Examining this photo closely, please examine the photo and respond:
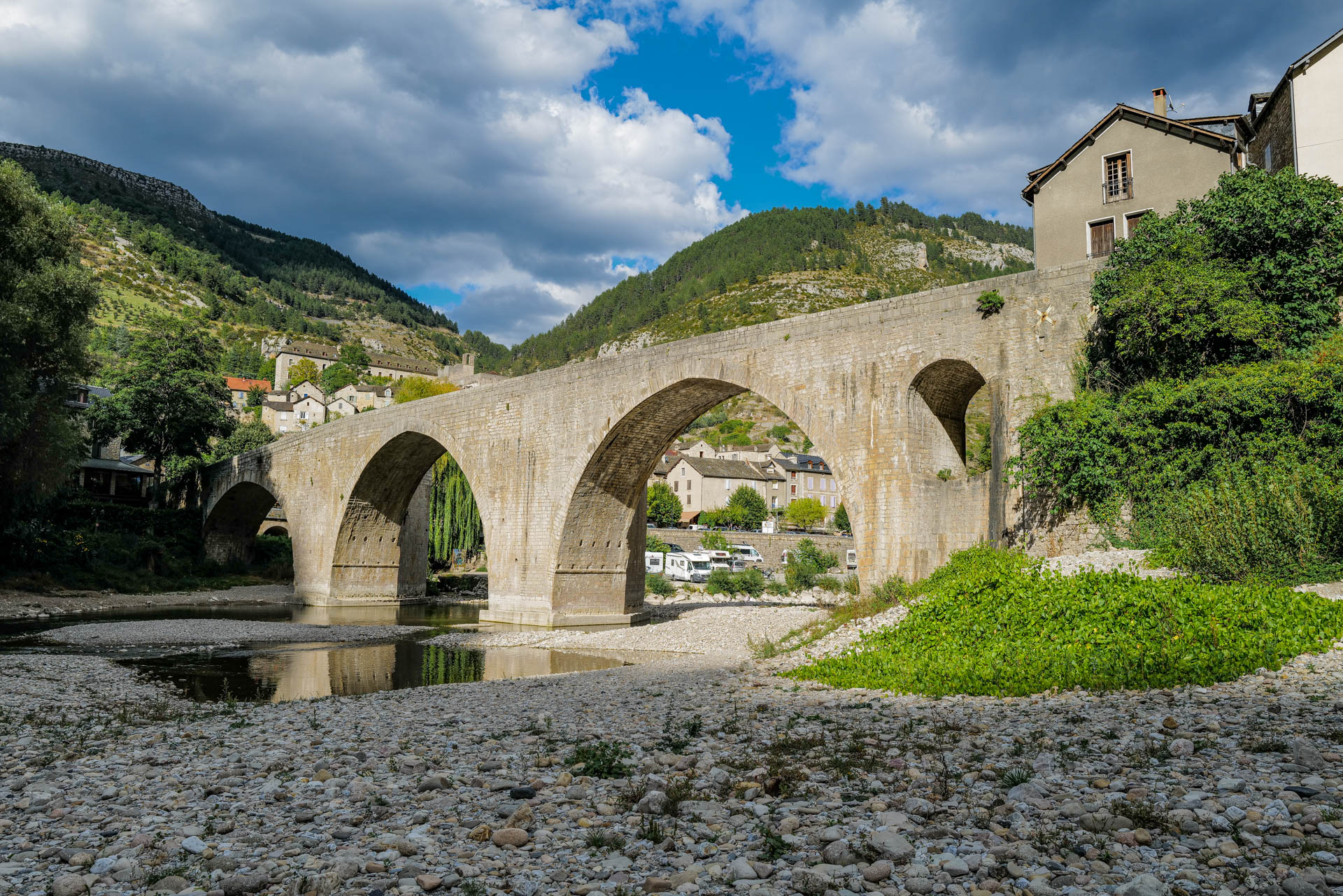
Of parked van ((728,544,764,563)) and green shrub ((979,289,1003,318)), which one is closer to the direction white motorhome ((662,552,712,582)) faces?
the green shrub

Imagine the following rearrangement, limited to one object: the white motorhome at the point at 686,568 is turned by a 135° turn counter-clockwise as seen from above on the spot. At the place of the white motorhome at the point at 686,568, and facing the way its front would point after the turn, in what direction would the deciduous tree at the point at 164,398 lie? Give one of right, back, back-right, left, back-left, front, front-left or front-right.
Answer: left

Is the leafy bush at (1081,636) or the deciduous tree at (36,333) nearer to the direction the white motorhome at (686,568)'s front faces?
the leafy bush

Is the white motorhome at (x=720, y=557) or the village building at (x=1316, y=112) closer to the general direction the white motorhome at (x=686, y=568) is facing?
the village building

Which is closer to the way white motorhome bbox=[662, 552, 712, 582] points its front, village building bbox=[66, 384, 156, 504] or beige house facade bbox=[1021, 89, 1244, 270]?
the beige house facade

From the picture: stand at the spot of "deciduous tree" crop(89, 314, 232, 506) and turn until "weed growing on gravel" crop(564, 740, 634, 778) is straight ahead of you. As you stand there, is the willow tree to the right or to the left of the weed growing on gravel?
left

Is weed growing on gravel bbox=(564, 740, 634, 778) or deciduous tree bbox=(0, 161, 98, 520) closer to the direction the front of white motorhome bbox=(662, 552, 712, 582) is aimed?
the weed growing on gravel

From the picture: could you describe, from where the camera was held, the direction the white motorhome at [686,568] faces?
facing the viewer and to the right of the viewer

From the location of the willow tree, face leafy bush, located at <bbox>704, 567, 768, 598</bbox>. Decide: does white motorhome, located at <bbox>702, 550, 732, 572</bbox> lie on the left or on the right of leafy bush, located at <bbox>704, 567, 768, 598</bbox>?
left

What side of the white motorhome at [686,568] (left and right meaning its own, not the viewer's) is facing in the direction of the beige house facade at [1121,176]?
front

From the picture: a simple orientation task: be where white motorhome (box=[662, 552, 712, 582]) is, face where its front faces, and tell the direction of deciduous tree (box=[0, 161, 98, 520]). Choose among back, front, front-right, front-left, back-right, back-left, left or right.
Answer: right

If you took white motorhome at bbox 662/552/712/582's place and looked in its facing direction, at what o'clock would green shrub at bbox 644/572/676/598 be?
The green shrub is roughly at 2 o'clock from the white motorhome.
